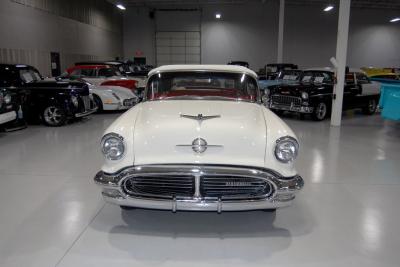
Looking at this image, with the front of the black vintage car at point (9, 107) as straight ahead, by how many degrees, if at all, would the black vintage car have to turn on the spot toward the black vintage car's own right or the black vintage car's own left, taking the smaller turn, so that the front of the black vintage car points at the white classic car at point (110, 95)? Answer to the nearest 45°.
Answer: approximately 90° to the black vintage car's own left

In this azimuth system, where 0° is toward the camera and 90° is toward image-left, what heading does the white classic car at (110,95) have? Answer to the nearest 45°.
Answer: approximately 315°

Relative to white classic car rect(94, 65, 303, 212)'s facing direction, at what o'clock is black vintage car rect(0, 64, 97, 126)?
The black vintage car is roughly at 5 o'clock from the white classic car.

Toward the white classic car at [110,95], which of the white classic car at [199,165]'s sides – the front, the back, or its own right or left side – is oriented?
back

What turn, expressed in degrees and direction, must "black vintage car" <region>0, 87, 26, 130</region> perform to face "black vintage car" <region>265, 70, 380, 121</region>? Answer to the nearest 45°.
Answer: approximately 45° to its left

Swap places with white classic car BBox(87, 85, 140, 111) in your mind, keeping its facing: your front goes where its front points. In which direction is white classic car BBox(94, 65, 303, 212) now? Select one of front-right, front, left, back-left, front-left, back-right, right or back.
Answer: front-right

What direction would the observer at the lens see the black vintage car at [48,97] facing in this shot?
facing the viewer and to the right of the viewer

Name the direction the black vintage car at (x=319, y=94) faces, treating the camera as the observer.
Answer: facing the viewer and to the left of the viewer

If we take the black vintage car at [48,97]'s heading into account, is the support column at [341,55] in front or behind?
in front

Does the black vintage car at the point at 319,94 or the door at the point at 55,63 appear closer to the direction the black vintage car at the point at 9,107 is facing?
the black vintage car

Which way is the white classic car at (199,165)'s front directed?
toward the camera

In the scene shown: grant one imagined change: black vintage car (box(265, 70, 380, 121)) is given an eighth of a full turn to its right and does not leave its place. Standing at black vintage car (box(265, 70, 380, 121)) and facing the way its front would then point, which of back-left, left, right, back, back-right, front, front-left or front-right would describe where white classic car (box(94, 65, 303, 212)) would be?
left

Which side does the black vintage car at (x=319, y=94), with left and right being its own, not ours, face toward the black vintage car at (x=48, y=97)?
front

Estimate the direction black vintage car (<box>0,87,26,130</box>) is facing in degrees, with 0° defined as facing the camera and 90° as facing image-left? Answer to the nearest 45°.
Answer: approximately 315°

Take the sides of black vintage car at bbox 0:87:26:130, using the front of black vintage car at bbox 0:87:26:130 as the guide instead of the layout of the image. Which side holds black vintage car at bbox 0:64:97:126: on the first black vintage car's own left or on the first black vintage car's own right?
on the first black vintage car's own left

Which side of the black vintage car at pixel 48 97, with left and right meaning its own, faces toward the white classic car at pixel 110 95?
left

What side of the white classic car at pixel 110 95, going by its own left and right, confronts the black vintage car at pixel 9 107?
right

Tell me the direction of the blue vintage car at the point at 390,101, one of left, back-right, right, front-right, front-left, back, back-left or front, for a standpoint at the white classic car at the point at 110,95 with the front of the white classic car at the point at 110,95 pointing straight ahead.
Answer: front
